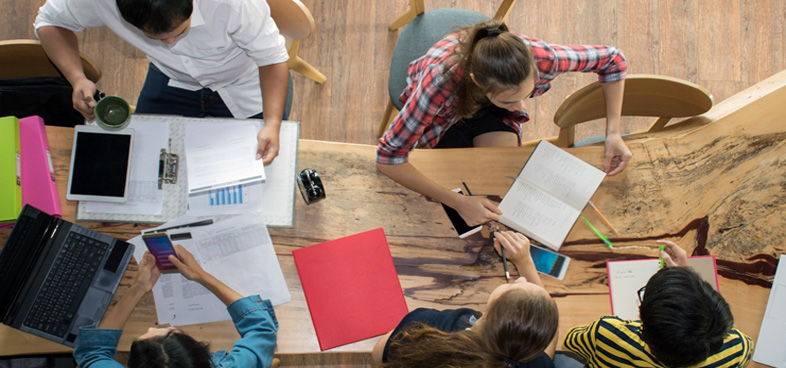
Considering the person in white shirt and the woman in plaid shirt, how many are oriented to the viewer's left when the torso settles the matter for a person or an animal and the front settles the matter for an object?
0

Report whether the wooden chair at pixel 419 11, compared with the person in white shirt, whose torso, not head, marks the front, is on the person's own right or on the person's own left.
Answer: on the person's own left

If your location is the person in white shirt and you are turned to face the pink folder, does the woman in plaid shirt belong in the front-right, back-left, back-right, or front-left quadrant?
back-left

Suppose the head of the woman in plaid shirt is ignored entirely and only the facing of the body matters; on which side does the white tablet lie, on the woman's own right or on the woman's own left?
on the woman's own right

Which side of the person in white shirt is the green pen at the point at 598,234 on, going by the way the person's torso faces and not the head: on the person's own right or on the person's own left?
on the person's own left
